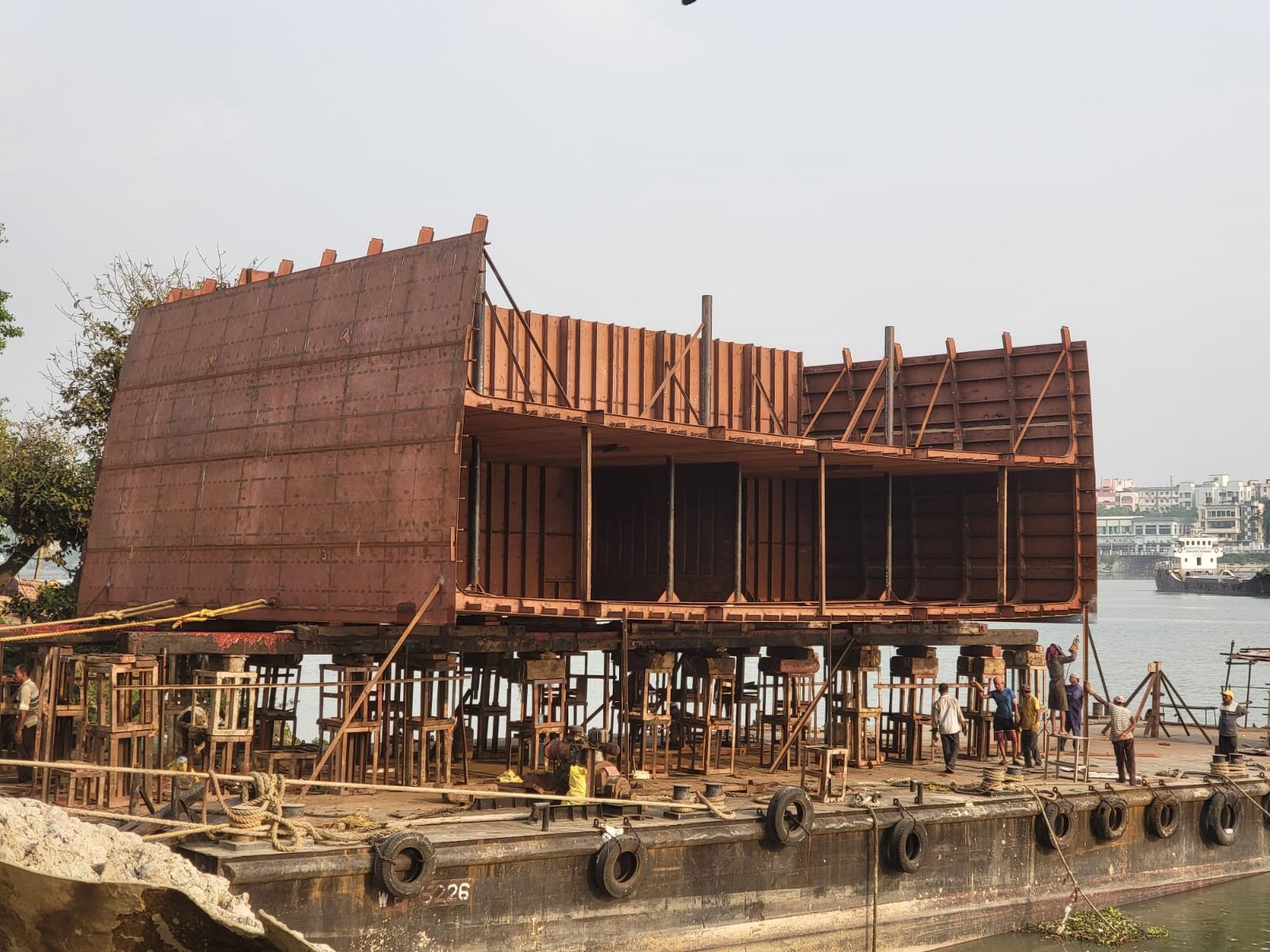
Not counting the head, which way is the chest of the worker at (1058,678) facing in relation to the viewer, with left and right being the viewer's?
facing away from the viewer and to the right of the viewer

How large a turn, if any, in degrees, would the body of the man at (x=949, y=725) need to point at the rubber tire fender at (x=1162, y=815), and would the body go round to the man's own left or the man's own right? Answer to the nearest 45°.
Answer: approximately 90° to the man's own right

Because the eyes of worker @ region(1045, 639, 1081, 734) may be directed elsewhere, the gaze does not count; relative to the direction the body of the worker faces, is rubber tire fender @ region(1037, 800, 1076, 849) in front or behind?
behind

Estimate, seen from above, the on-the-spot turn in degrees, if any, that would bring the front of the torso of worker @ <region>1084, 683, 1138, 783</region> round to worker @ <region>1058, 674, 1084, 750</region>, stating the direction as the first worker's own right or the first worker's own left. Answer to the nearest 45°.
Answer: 0° — they already face them

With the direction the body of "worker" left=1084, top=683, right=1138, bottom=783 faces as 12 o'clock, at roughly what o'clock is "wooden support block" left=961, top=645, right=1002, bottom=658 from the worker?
The wooden support block is roughly at 11 o'clock from the worker.

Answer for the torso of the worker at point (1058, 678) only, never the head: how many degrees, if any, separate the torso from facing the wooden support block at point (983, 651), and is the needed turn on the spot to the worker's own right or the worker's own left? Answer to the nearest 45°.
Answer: approximately 135° to the worker's own left

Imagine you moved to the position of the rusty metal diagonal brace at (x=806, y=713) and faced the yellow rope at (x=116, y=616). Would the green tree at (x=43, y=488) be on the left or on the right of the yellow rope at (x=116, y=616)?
right
